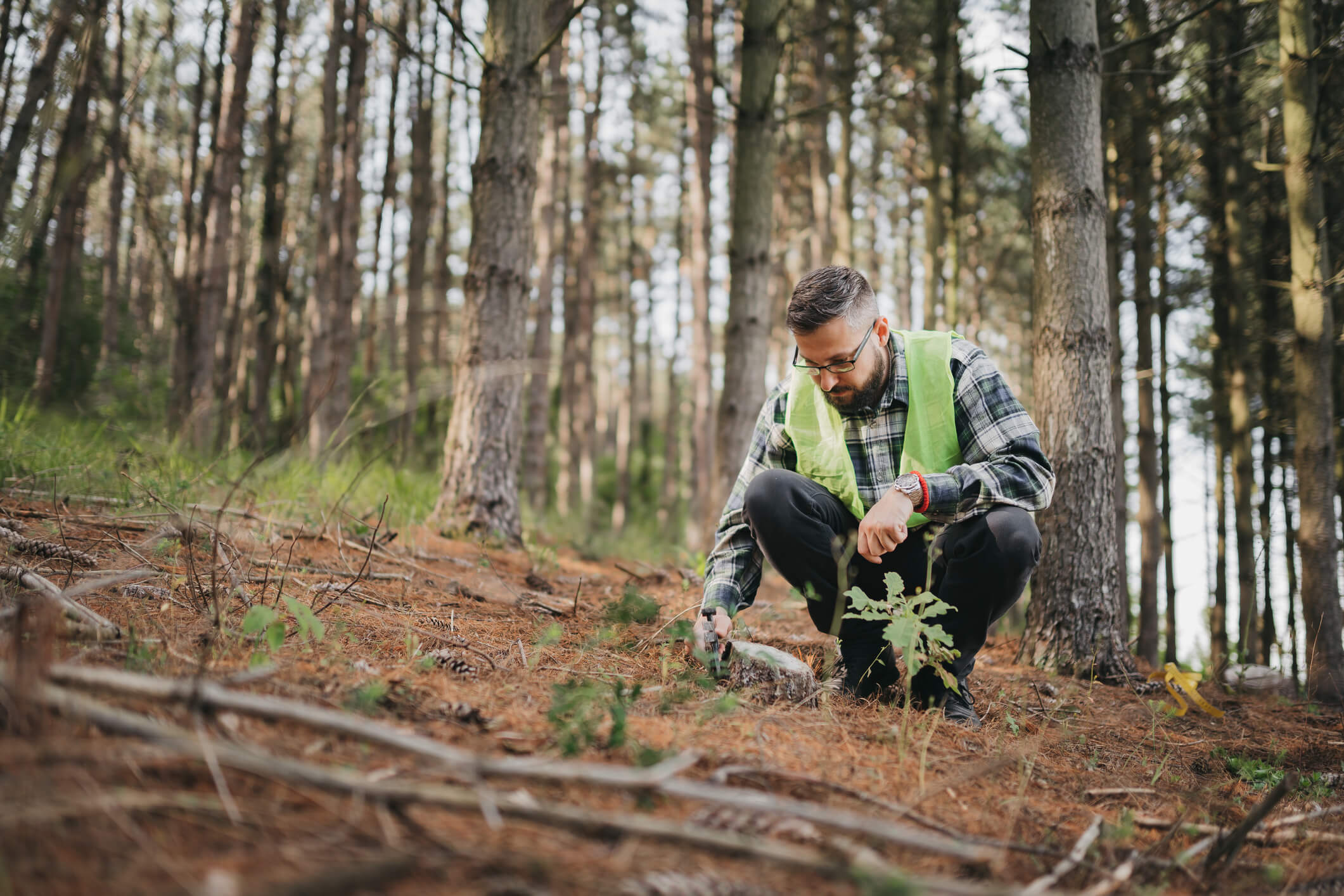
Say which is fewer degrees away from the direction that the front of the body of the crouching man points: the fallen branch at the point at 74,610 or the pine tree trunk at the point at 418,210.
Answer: the fallen branch

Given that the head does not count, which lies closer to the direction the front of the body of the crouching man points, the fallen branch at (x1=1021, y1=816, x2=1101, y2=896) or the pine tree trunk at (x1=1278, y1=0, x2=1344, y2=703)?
the fallen branch

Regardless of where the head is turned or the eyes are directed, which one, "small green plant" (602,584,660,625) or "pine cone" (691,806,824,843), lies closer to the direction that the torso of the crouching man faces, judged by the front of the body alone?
the pine cone

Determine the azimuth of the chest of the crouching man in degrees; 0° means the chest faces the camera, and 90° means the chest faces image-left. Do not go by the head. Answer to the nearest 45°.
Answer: approximately 0°

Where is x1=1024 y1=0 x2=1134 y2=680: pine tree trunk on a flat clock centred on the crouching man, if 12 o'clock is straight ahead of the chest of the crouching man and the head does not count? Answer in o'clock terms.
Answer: The pine tree trunk is roughly at 7 o'clock from the crouching man.

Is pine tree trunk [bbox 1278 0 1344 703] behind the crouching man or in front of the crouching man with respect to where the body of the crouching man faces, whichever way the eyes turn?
behind
